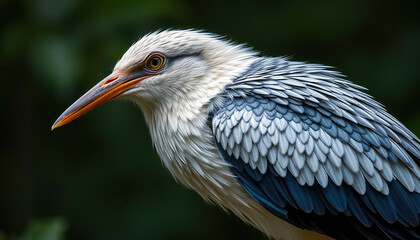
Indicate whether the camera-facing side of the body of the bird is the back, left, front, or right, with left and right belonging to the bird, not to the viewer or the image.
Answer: left
